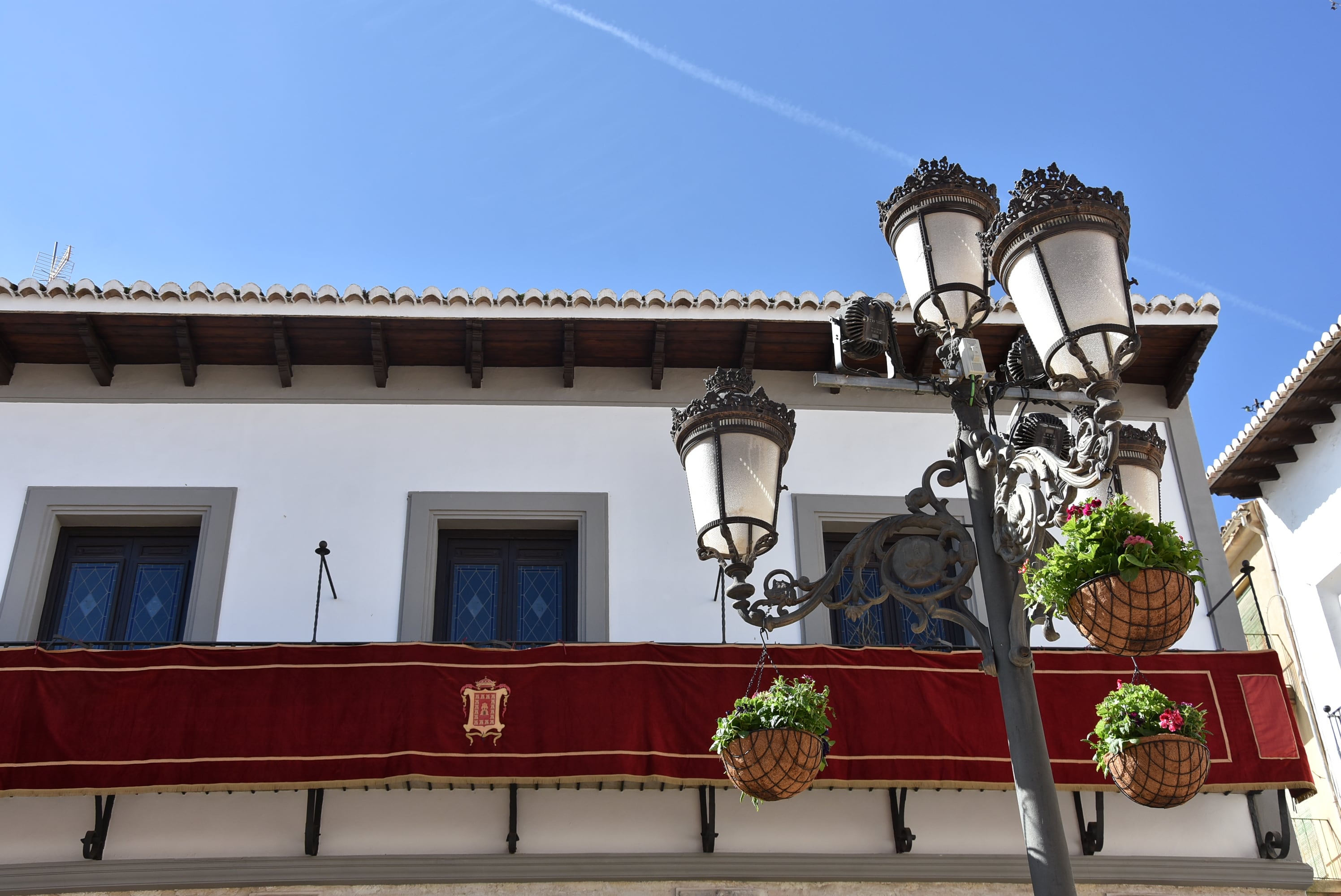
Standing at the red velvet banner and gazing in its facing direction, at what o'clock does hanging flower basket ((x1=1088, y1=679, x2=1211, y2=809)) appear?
The hanging flower basket is roughly at 10 o'clock from the red velvet banner.

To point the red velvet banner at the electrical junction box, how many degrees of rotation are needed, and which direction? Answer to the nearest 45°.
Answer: approximately 45° to its left

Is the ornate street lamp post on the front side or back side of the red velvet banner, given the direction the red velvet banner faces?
on the front side

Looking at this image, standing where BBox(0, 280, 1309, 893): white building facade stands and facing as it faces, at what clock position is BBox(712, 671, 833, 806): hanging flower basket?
The hanging flower basket is roughly at 11 o'clock from the white building facade.

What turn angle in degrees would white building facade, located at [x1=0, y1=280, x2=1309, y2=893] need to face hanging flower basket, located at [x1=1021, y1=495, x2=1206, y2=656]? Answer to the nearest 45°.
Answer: approximately 45° to its left

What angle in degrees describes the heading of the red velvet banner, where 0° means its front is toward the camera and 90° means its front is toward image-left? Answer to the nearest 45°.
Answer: approximately 0°

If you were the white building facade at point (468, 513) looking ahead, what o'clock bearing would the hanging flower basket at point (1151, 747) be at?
The hanging flower basket is roughly at 10 o'clock from the white building facade.

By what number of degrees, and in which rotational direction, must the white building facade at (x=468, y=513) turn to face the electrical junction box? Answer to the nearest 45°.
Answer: approximately 45° to its left

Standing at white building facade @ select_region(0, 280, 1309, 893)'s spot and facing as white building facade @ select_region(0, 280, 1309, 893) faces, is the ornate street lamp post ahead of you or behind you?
ahead

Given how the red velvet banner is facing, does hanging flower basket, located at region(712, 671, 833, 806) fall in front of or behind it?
in front
